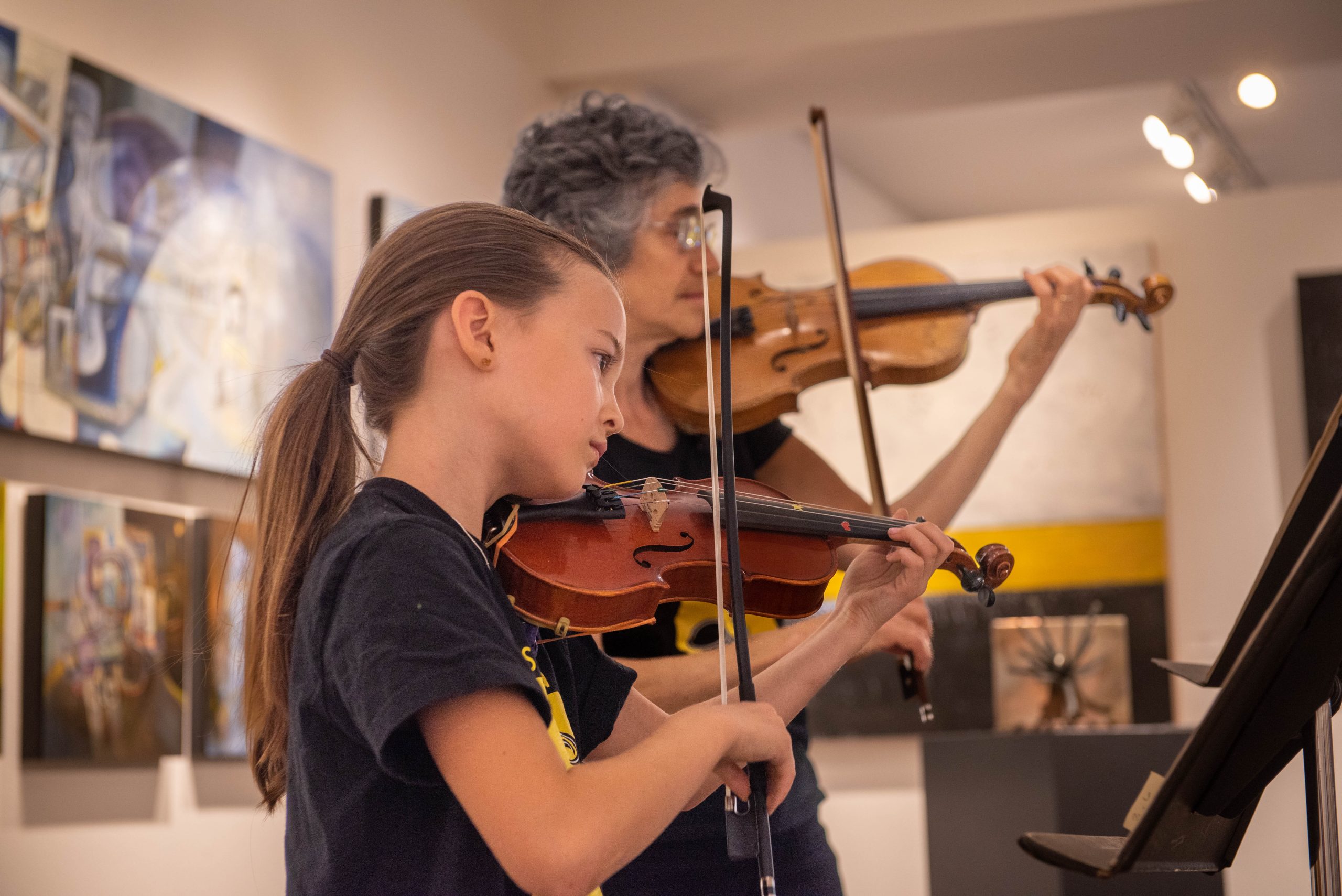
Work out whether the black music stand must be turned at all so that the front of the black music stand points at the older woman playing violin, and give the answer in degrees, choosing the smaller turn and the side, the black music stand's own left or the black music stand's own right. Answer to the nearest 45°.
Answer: approximately 45° to the black music stand's own right

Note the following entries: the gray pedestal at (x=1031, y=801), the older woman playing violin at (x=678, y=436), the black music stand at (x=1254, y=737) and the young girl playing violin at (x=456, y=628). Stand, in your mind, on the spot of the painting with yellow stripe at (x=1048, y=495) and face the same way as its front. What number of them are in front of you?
4

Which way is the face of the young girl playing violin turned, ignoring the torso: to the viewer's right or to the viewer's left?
to the viewer's right

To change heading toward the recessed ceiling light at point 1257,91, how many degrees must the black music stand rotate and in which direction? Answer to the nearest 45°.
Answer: approximately 90° to its right

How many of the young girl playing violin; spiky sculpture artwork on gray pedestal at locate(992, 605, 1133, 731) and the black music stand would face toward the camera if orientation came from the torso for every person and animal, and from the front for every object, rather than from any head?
1

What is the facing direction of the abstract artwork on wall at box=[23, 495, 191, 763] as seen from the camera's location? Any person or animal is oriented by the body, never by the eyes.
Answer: facing the viewer and to the right of the viewer

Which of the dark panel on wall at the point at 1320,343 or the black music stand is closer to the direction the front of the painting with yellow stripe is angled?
the black music stand

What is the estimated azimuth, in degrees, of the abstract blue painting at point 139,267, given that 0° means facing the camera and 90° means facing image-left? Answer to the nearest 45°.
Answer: approximately 315°

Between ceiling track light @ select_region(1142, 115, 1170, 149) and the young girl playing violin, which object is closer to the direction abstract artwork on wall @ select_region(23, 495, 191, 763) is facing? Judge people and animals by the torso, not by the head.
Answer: the young girl playing violin

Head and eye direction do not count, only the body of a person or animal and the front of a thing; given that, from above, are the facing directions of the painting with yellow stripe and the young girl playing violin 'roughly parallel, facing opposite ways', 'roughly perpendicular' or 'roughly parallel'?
roughly perpendicular

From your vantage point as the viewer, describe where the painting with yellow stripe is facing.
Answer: facing the viewer

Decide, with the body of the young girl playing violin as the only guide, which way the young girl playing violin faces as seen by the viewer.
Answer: to the viewer's right

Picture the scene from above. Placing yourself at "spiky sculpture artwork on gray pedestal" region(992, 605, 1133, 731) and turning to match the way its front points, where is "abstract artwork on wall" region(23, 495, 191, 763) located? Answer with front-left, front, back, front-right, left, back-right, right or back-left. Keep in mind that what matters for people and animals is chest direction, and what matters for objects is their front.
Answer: front-right

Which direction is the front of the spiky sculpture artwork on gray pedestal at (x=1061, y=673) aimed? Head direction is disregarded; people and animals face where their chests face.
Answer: toward the camera

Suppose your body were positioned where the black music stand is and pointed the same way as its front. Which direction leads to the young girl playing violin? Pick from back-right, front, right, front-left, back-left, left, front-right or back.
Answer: front
